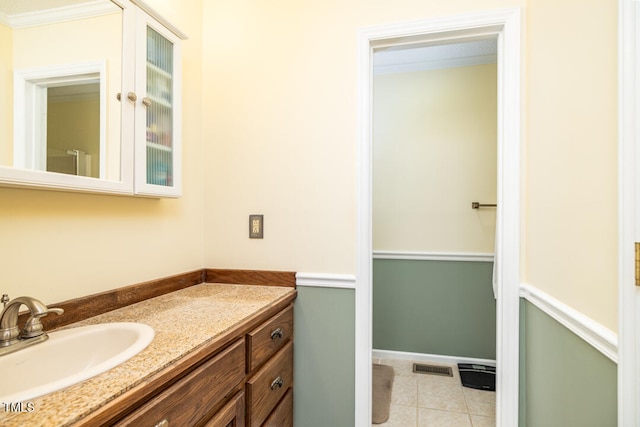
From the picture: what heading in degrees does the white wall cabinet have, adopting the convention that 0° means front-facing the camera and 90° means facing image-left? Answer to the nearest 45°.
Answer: approximately 315°

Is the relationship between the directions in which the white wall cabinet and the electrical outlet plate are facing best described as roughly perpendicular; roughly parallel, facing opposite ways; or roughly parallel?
roughly perpendicular

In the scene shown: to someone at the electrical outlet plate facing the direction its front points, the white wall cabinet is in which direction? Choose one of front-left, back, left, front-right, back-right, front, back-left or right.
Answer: front-right

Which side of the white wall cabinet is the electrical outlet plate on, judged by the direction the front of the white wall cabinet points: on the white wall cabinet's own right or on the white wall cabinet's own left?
on the white wall cabinet's own left

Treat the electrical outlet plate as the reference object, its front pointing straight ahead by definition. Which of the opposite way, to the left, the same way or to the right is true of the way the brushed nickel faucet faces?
to the left
